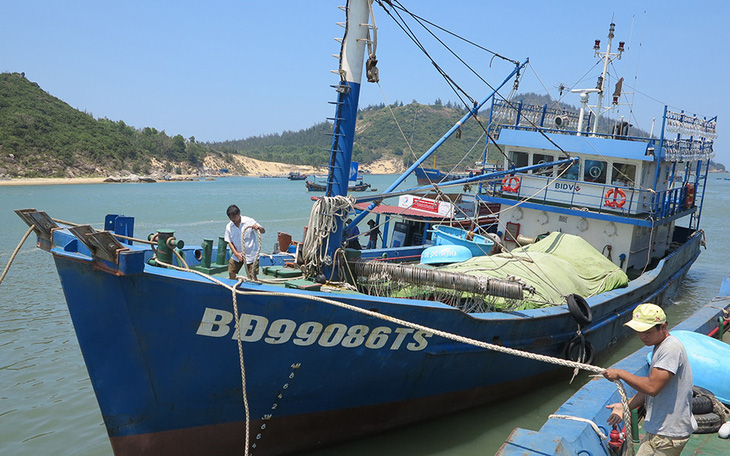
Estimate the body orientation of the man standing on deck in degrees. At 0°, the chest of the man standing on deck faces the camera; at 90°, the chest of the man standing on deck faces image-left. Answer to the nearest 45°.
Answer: approximately 0°

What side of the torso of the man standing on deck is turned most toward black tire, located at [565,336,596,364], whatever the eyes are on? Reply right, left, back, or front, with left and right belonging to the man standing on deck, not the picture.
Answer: left

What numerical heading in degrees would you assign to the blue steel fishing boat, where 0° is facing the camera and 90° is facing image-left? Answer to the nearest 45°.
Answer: approximately 45°

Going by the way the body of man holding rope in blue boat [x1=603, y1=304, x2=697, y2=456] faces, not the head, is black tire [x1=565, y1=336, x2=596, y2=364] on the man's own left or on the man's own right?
on the man's own right

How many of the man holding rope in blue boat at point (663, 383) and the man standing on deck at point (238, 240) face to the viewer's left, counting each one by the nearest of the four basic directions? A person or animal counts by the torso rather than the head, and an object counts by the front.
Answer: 1

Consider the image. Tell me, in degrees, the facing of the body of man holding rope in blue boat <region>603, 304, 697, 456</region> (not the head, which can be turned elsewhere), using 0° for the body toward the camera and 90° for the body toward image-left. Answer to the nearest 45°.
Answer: approximately 90°

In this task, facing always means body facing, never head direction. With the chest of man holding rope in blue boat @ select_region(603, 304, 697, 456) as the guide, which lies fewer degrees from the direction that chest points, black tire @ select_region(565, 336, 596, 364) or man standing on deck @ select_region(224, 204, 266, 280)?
the man standing on deck

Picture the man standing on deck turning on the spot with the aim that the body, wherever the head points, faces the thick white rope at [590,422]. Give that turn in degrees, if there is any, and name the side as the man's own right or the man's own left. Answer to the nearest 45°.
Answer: approximately 45° to the man's own left
